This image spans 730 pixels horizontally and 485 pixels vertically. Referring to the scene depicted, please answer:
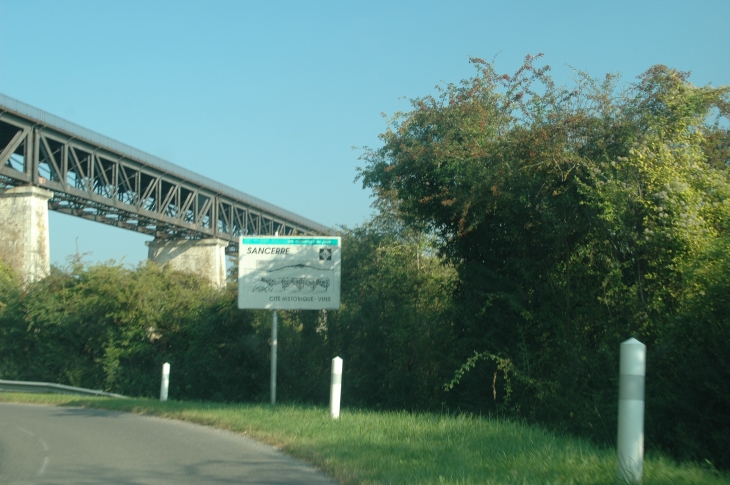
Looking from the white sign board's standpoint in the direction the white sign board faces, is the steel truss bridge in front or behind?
behind

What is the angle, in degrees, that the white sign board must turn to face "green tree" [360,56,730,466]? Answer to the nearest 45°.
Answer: approximately 45° to its left

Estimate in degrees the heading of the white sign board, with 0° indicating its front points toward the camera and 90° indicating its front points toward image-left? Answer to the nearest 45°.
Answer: approximately 0°

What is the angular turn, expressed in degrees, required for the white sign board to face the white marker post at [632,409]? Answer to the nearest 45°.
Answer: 0° — it already faces it
